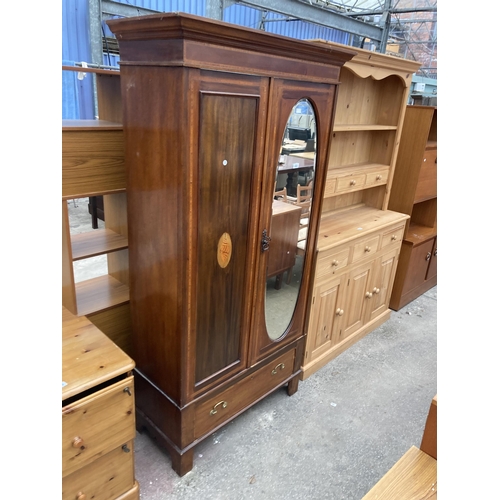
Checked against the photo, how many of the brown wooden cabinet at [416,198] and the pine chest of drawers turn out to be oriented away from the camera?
0

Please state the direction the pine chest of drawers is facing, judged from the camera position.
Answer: facing the viewer and to the right of the viewer

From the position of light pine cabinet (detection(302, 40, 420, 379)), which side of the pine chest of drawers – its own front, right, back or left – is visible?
left

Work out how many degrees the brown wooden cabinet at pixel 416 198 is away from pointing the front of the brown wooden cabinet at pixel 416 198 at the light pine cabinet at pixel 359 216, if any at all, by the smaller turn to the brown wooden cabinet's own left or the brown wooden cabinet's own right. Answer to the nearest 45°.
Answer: approximately 90° to the brown wooden cabinet's own right

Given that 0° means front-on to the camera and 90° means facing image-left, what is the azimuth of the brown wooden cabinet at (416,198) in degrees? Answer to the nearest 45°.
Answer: approximately 315°

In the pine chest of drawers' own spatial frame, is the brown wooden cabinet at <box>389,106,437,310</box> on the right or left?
on its left

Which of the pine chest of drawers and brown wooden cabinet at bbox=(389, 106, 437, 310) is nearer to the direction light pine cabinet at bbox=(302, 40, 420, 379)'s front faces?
the pine chest of drawers
